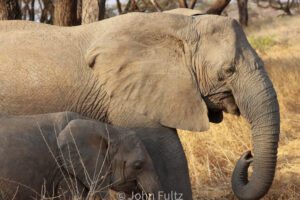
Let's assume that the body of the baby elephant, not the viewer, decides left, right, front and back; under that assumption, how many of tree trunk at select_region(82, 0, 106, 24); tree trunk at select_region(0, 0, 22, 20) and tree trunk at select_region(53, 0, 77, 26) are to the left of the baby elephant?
3

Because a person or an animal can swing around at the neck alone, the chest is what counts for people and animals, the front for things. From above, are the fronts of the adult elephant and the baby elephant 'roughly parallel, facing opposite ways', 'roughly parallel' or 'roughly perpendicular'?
roughly parallel

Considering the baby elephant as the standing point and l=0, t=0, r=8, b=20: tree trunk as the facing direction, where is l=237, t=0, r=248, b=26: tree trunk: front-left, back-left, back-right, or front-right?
front-right

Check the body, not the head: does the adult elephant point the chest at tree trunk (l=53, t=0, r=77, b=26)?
no

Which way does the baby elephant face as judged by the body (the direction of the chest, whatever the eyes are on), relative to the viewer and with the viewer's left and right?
facing to the right of the viewer

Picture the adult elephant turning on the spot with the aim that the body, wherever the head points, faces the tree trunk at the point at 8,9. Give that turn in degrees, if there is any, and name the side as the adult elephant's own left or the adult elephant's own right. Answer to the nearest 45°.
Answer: approximately 135° to the adult elephant's own left

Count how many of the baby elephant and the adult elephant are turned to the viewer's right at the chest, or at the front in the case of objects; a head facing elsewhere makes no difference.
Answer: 2

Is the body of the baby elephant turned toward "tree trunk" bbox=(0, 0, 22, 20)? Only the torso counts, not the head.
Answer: no

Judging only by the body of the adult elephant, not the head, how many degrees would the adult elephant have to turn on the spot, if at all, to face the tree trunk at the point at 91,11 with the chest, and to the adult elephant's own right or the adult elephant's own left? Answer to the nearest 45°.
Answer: approximately 90° to the adult elephant's own left

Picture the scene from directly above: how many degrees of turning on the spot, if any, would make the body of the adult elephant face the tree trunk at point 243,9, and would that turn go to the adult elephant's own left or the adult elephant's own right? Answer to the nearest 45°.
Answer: approximately 90° to the adult elephant's own left

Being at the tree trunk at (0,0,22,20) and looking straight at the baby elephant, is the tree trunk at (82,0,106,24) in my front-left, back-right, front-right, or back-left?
front-left

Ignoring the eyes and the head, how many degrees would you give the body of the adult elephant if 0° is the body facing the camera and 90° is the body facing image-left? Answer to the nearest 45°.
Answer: approximately 270°

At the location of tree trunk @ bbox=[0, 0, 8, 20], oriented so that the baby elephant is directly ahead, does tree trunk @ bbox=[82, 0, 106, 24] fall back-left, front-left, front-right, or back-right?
front-left

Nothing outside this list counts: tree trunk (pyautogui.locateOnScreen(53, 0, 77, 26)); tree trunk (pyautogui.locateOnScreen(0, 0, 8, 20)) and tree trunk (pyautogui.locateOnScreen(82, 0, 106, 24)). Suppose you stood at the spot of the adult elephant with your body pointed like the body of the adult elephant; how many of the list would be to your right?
0
